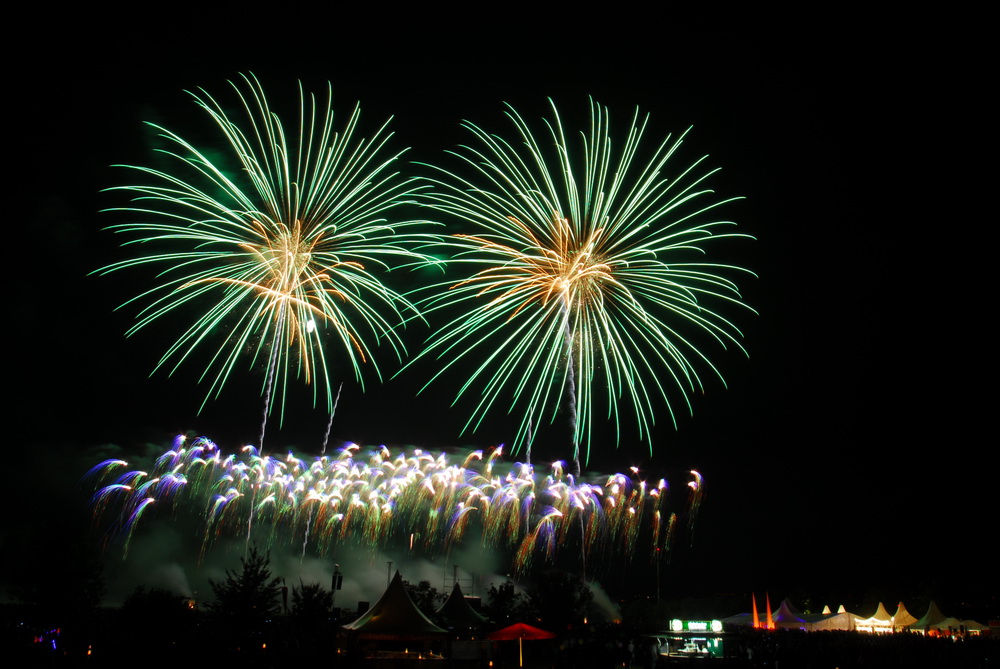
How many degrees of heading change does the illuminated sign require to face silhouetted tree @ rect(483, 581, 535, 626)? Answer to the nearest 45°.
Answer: approximately 45° to its right

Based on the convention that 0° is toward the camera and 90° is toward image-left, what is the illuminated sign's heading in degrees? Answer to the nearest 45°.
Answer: approximately 0°

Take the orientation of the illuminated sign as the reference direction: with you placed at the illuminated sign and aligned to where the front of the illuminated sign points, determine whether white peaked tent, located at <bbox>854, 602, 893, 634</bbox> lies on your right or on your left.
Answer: on your left

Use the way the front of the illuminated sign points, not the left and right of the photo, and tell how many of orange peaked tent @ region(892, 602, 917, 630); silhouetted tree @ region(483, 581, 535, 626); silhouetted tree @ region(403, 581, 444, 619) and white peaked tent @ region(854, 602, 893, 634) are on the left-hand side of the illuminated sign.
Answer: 2

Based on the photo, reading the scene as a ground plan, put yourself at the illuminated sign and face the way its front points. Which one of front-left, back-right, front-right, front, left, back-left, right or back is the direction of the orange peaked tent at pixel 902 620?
left

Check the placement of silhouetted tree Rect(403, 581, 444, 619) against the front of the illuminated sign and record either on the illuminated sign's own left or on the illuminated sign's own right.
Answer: on the illuminated sign's own right

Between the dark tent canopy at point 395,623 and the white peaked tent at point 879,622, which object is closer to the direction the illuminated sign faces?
the dark tent canopy

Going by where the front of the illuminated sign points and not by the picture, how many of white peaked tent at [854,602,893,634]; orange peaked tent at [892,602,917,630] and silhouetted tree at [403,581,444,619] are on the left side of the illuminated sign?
2
